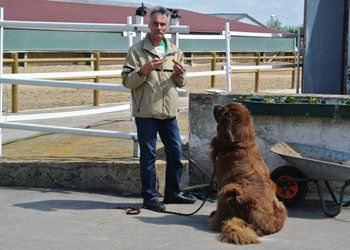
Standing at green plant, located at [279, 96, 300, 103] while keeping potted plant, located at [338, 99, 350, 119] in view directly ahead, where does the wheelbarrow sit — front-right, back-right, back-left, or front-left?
front-right

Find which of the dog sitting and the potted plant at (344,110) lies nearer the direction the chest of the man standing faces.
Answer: the dog sitting

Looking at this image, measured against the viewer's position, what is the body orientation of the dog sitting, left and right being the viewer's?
facing away from the viewer and to the left of the viewer

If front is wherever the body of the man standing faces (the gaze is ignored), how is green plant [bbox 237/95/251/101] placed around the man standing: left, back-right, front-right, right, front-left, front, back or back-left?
left

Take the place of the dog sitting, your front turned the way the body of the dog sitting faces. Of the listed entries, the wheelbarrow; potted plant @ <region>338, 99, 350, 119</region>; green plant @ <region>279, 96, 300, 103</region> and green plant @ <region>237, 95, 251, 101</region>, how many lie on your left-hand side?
0

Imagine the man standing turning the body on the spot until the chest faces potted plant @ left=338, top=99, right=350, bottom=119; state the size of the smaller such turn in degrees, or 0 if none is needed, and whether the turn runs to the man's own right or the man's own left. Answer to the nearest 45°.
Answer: approximately 45° to the man's own left

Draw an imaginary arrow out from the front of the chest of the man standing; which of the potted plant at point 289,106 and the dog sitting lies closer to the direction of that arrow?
the dog sitting

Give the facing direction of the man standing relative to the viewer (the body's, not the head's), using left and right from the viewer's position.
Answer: facing the viewer and to the right of the viewer

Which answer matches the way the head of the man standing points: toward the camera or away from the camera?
toward the camera

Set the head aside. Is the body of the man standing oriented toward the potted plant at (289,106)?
no

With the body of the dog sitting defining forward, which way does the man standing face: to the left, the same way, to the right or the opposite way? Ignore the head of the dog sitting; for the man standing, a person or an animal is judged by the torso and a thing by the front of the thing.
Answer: the opposite way

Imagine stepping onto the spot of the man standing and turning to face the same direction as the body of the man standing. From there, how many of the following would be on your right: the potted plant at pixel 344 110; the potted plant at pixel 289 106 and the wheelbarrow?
0

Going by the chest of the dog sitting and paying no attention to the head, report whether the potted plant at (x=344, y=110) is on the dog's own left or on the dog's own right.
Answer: on the dog's own right

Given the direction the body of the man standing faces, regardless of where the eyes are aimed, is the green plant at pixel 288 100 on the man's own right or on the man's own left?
on the man's own left

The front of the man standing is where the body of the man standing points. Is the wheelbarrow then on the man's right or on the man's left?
on the man's left

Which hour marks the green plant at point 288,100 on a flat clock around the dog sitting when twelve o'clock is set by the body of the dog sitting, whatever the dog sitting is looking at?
The green plant is roughly at 2 o'clock from the dog sitting.

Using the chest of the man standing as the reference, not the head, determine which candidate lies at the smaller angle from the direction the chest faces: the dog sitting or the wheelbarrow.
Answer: the dog sitting
